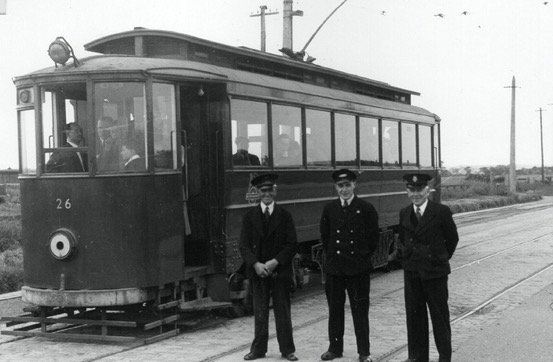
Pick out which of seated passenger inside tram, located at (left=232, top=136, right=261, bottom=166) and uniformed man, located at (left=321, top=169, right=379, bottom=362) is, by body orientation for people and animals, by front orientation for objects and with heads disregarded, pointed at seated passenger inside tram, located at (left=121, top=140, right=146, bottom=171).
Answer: seated passenger inside tram, located at (left=232, top=136, right=261, bottom=166)

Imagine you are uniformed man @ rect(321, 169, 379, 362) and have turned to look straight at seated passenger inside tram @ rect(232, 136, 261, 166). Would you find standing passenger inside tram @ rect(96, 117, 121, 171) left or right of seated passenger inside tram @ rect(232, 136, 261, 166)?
left

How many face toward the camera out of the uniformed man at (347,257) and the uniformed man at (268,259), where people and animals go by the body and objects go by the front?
2

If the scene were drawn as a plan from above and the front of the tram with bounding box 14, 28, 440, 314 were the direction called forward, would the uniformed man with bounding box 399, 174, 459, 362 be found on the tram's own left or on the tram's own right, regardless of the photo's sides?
on the tram's own left

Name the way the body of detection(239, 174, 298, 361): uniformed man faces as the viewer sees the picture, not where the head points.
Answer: toward the camera

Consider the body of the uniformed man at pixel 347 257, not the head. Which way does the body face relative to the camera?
toward the camera

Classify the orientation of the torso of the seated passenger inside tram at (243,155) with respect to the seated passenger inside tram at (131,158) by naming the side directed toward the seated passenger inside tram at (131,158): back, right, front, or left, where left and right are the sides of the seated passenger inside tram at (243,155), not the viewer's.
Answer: front

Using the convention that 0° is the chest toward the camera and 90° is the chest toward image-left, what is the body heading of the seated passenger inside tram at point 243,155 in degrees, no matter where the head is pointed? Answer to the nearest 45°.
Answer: approximately 45°

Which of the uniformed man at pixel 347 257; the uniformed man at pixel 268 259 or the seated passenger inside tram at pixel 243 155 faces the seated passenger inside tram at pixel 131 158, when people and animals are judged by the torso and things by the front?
the seated passenger inside tram at pixel 243 155

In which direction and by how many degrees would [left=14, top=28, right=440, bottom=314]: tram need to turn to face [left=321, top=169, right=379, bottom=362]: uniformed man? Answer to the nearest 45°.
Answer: approximately 90° to its left
